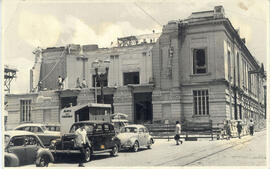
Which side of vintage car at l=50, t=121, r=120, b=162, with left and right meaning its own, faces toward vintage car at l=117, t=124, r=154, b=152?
back

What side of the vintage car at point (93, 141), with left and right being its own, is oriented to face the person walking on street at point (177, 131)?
back

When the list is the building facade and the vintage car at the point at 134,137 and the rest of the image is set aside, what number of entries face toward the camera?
1

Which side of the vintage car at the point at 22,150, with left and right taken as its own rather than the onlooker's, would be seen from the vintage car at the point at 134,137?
front

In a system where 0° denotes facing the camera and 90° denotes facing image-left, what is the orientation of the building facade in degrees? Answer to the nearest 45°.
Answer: approximately 0°

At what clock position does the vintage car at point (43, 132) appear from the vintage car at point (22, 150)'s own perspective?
the vintage car at point (43, 132) is roughly at 5 o'clock from the vintage car at point (22, 150).

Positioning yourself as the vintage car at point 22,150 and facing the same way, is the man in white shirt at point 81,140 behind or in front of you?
behind
